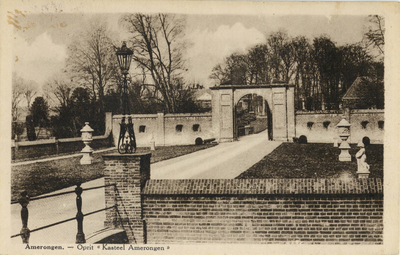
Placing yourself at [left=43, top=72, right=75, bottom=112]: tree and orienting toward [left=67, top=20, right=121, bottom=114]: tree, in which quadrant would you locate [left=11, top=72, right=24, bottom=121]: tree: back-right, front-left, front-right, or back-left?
back-right
